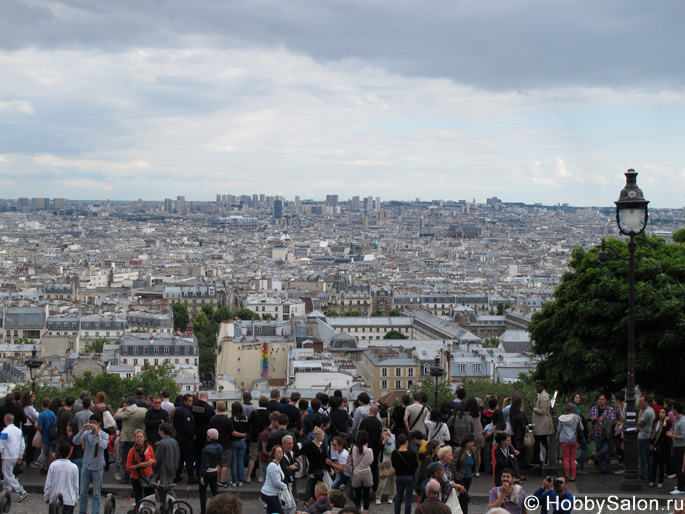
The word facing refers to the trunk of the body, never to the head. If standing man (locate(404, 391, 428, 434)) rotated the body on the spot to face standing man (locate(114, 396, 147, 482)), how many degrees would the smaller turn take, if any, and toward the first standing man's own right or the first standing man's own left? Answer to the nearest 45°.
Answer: approximately 90° to the first standing man's own left

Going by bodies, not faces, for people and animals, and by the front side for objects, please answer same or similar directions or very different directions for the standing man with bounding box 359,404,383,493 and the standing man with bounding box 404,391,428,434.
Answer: same or similar directions

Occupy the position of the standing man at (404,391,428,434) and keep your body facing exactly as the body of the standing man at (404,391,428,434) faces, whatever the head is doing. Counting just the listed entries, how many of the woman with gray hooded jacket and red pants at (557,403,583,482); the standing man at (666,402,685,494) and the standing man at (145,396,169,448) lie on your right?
2

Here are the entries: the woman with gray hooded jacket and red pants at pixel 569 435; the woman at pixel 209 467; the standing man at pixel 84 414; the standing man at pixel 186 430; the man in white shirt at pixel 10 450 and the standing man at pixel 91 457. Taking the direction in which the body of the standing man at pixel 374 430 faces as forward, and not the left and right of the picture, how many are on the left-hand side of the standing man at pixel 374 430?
5

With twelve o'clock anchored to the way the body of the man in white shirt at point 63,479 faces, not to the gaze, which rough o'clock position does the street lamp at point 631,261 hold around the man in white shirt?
The street lamp is roughly at 3 o'clock from the man in white shirt.

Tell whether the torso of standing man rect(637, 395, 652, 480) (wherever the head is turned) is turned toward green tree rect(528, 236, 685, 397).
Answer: no

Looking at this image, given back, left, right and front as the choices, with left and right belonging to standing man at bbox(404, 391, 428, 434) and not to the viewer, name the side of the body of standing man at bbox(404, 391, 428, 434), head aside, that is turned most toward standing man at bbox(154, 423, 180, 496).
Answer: left

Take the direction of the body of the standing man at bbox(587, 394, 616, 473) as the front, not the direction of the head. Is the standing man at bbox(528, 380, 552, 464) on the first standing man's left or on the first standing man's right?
on the first standing man's right

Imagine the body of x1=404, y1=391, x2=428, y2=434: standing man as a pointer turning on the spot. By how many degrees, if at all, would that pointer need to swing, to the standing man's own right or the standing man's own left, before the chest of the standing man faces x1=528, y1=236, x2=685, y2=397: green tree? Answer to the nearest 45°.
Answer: approximately 45° to the standing man's own right

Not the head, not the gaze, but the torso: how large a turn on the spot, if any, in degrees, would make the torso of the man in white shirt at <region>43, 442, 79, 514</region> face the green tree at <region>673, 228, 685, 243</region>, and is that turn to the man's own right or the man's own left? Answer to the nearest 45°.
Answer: approximately 45° to the man's own right

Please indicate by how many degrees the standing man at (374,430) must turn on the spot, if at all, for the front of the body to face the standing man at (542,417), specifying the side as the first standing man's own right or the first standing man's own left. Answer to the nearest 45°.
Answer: approximately 45° to the first standing man's own right

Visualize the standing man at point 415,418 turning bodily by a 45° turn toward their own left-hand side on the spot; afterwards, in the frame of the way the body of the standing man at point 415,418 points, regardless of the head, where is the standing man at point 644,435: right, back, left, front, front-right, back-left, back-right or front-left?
back-right

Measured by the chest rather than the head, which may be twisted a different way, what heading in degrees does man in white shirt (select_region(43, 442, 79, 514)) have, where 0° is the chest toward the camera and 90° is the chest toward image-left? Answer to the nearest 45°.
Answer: approximately 180°

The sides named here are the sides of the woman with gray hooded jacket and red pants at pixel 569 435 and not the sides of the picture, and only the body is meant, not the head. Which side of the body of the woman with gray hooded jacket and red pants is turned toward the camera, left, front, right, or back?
back

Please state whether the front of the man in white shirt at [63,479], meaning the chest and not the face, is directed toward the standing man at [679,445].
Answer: no

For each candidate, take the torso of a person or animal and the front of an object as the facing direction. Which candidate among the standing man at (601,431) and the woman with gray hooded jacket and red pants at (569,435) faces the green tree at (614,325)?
the woman with gray hooded jacket and red pants
